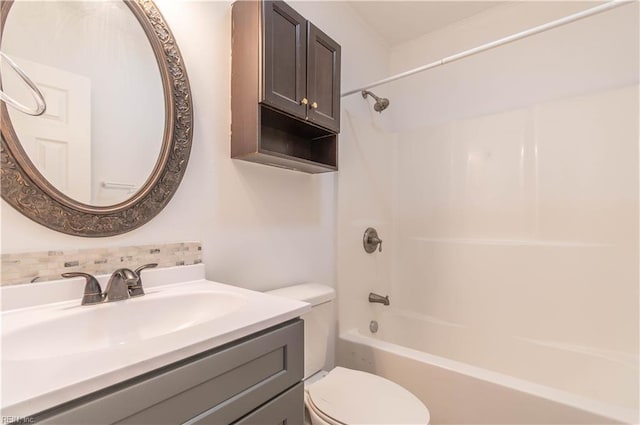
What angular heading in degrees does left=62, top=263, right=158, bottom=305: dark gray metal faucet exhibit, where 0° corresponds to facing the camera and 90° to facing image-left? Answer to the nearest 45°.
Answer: approximately 315°

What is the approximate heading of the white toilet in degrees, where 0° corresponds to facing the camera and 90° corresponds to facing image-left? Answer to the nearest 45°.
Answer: approximately 315°

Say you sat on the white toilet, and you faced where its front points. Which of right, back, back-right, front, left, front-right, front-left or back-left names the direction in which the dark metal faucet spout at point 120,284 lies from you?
right

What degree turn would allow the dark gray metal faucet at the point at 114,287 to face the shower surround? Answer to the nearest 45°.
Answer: approximately 45° to its left
